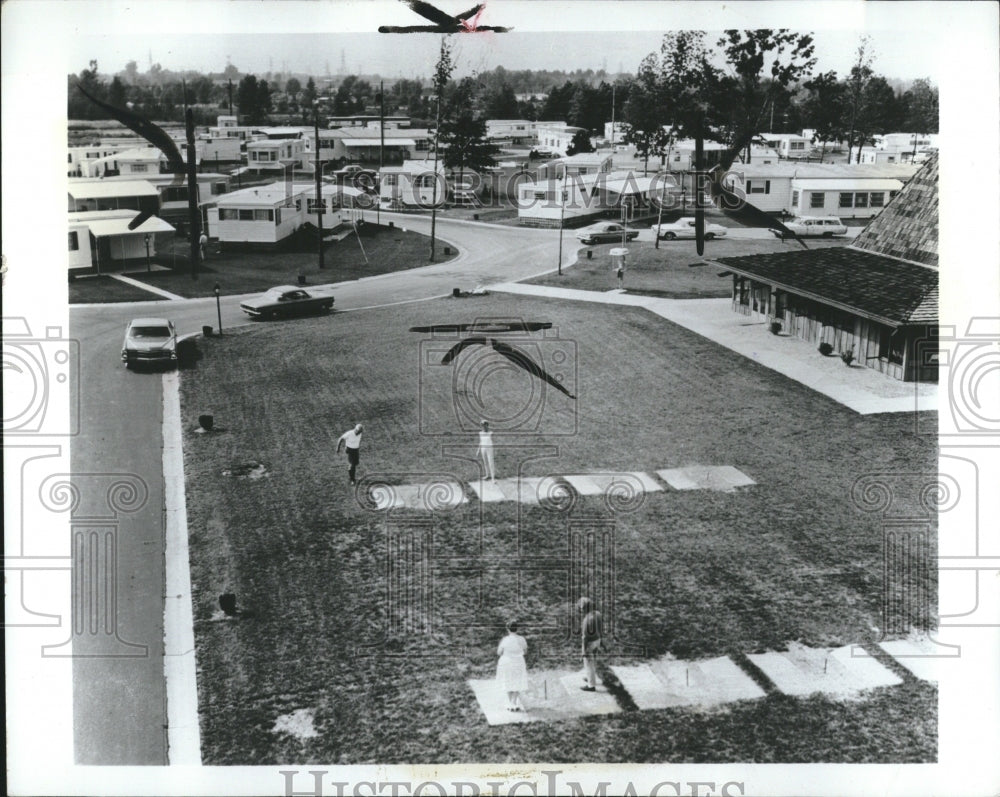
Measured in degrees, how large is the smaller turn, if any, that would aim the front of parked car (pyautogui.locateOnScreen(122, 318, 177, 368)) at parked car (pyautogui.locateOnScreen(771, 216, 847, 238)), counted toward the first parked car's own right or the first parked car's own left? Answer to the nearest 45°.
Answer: approximately 90° to the first parked car's own left

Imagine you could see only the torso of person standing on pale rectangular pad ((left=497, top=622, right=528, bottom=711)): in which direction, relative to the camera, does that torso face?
away from the camera

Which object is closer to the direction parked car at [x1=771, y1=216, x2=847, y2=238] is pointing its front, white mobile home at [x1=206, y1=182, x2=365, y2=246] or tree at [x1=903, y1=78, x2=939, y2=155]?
the white mobile home

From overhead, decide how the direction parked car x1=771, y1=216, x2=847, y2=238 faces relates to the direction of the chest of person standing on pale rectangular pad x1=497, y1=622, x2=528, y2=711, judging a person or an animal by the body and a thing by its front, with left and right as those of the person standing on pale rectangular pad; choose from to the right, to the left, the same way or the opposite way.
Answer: to the left

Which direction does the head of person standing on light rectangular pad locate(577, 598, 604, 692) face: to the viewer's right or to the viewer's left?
to the viewer's left

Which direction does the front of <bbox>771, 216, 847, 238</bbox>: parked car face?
to the viewer's left
